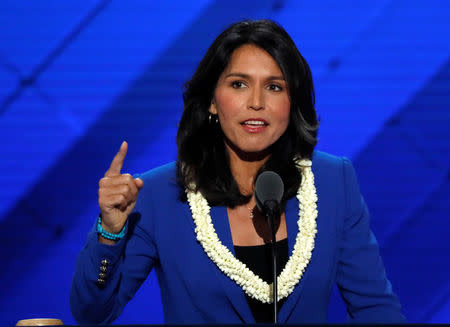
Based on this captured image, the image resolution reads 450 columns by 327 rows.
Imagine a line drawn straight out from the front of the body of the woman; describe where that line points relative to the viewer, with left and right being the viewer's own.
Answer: facing the viewer

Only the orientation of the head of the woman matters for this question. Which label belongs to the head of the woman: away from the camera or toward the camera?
toward the camera
